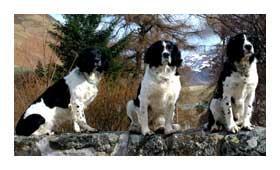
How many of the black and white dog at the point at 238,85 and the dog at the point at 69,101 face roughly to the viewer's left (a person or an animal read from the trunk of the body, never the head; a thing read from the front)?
0

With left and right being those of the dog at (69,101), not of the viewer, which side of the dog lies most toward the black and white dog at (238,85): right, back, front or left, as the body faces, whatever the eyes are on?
front

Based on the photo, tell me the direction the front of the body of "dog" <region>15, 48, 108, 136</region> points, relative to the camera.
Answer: to the viewer's right

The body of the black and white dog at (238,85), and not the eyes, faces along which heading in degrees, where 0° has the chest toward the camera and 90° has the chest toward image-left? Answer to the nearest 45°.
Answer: approximately 315°

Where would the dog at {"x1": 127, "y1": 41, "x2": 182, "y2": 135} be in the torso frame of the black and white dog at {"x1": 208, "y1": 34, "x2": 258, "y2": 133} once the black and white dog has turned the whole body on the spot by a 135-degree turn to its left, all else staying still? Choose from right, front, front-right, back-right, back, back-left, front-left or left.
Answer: left

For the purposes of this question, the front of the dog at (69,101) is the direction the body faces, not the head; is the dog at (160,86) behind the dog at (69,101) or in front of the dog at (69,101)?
in front
